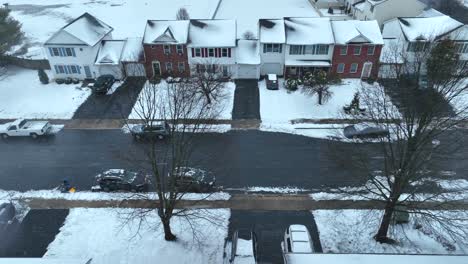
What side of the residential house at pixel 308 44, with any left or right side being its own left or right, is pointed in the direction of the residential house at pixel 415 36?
left

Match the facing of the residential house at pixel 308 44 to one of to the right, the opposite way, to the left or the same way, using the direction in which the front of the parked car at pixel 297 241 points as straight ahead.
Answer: the same way

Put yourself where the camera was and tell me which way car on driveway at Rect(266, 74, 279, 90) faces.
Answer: facing away from the viewer

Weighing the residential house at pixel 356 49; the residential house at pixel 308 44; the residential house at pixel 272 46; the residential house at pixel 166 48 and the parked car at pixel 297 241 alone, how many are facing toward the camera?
5

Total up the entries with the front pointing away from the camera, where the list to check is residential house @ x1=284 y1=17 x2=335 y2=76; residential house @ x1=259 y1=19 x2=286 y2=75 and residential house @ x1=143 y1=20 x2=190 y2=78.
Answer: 0

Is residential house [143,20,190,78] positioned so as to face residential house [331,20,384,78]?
no

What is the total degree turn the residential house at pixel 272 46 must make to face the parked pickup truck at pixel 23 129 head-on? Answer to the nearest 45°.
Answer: approximately 45° to its right

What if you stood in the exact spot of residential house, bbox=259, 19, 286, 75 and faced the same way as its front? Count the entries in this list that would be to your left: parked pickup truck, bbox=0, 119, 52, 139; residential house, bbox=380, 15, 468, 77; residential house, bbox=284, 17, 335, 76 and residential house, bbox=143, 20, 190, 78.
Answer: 2

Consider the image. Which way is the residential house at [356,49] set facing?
toward the camera

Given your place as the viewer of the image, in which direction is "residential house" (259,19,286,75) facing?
facing the viewer

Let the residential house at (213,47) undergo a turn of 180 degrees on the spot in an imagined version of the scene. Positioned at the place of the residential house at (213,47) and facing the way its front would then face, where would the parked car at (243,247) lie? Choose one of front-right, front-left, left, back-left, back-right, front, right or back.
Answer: back

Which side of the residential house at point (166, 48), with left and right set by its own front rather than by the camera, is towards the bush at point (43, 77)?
right

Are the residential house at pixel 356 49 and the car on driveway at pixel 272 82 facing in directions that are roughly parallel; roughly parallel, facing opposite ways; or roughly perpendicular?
roughly parallel, facing opposite ways

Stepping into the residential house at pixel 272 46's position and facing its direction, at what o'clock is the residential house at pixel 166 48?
the residential house at pixel 166 48 is roughly at 3 o'clock from the residential house at pixel 272 46.

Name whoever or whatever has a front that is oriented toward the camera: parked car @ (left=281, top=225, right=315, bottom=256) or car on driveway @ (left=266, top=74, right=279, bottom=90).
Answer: the parked car

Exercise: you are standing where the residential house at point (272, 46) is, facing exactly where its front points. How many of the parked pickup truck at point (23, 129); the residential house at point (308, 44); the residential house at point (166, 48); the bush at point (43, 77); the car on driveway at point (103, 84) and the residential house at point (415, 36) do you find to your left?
2

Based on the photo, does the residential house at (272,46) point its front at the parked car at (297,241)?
yes

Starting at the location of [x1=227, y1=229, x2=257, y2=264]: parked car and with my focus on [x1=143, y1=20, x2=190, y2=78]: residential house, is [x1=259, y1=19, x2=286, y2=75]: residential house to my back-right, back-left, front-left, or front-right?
front-right

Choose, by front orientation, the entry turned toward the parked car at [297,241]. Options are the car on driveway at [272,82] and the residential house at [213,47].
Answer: the residential house

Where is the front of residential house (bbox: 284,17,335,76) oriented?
toward the camera
